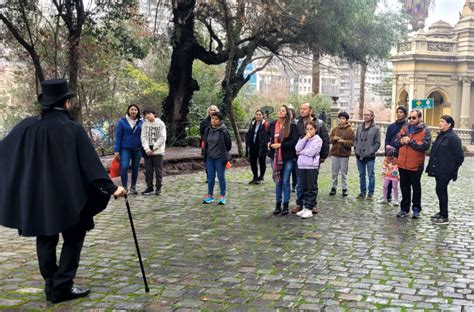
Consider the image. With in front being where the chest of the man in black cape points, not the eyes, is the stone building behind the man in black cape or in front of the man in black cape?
in front

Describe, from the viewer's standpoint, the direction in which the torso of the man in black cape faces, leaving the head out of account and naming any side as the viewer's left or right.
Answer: facing away from the viewer and to the right of the viewer

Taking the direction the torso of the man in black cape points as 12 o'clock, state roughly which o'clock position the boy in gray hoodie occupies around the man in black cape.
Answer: The boy in gray hoodie is roughly at 11 o'clock from the man in black cape.

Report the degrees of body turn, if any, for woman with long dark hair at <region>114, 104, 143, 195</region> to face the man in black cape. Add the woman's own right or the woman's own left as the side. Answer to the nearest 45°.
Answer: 0° — they already face them

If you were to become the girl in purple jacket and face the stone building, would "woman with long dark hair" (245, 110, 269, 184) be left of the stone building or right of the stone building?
left

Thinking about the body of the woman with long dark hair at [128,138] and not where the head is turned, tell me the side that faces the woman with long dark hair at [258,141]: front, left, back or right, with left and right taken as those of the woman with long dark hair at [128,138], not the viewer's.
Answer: left

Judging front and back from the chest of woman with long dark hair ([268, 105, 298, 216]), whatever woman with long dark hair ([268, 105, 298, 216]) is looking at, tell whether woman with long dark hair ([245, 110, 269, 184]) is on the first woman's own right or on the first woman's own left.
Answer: on the first woman's own right

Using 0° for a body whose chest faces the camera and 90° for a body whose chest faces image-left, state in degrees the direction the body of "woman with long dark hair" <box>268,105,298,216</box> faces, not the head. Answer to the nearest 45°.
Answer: approximately 45°

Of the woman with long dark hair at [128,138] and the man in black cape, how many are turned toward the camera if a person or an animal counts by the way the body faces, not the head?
1

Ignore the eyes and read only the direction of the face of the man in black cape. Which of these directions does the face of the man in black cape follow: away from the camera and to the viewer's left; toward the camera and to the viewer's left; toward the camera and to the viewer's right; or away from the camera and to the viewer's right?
away from the camera and to the viewer's right

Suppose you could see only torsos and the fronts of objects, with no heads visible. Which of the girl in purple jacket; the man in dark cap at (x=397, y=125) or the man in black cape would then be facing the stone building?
the man in black cape
